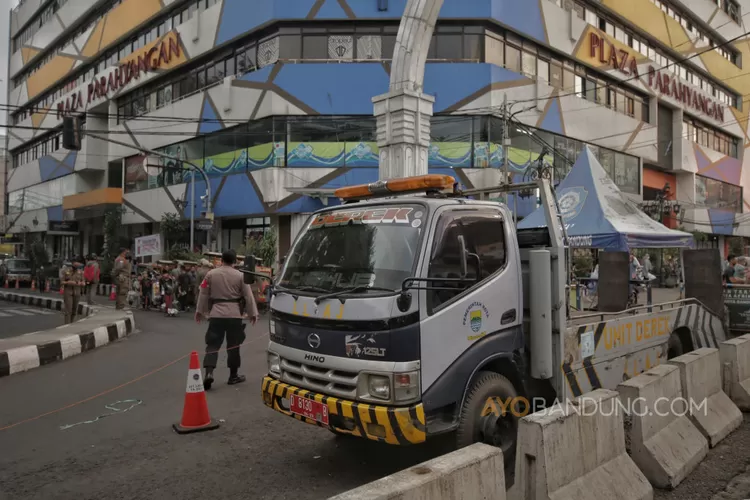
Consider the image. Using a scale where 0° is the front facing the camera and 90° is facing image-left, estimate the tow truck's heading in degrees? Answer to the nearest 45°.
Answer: approximately 45°

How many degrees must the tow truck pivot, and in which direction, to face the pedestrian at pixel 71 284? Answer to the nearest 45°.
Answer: approximately 90° to its right

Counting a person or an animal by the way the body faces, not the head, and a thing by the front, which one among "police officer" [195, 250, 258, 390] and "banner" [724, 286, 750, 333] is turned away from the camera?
the police officer

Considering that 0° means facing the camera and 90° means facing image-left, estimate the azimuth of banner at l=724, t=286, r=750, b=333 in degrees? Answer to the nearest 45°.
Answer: approximately 0°

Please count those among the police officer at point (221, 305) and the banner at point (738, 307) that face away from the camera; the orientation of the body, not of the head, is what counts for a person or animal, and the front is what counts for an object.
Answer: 1

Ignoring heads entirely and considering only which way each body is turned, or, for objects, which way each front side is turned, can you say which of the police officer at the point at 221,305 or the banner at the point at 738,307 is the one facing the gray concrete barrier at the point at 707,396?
the banner

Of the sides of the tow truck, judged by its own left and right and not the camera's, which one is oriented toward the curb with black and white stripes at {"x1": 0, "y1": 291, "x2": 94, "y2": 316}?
right

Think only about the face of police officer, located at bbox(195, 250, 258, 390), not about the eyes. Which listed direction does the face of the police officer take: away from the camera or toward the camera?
away from the camera

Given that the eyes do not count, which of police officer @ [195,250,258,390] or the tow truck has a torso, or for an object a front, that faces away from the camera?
the police officer

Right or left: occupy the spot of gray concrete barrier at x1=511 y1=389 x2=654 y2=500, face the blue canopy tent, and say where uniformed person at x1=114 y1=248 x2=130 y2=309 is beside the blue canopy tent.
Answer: left

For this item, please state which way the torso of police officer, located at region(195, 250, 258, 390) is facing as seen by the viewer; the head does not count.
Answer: away from the camera

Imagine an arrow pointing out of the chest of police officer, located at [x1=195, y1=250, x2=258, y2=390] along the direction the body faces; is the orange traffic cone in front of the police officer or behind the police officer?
behind

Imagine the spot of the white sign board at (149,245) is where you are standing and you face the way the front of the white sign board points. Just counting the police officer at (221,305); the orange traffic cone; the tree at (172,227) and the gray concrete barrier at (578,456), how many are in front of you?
3
